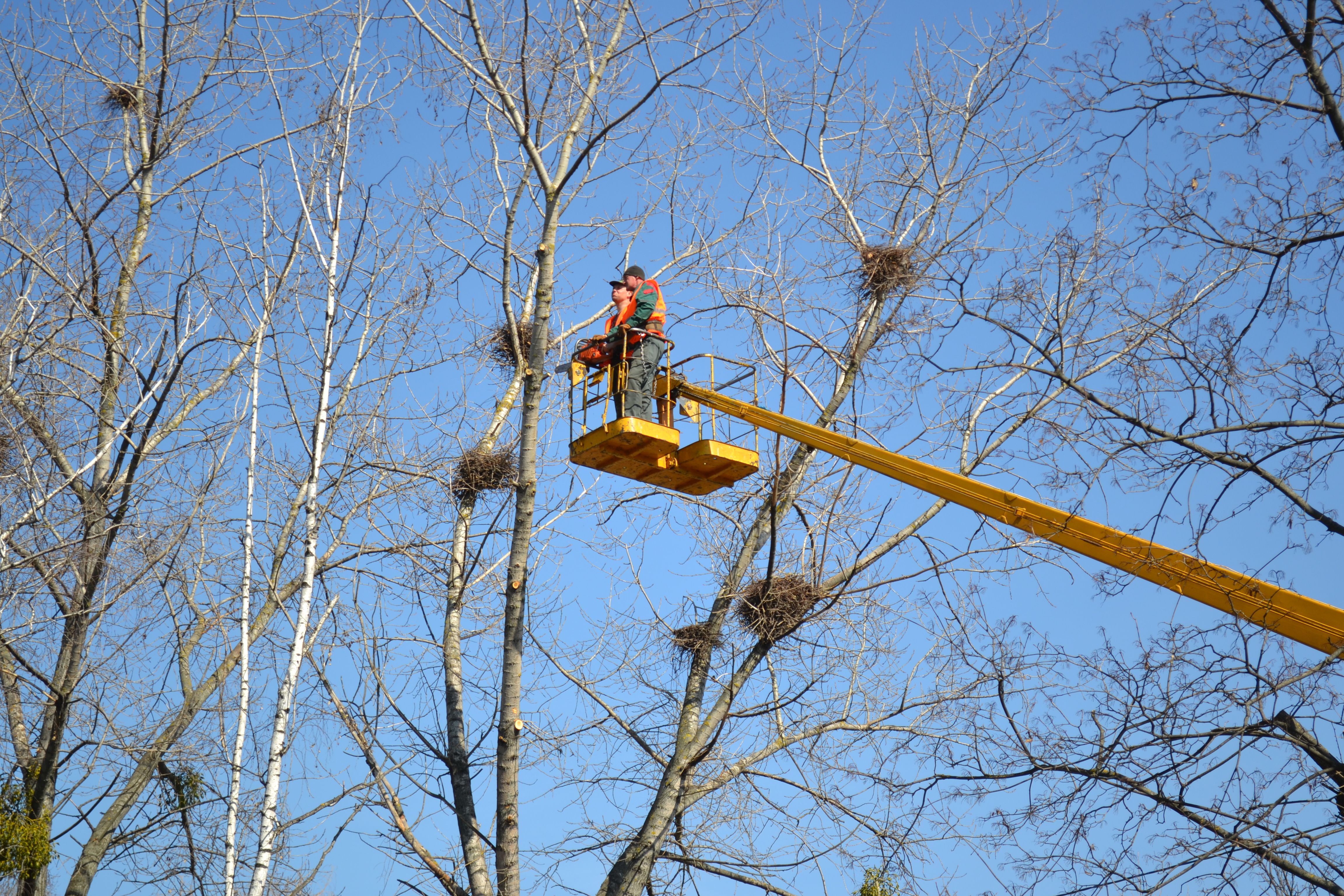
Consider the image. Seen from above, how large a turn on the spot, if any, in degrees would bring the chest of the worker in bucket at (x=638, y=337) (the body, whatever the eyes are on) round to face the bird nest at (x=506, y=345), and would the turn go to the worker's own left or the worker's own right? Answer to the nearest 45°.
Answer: approximately 45° to the worker's own right

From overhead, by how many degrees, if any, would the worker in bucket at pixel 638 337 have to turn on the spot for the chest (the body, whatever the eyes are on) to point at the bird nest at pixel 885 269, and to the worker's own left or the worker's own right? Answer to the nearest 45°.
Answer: approximately 135° to the worker's own right

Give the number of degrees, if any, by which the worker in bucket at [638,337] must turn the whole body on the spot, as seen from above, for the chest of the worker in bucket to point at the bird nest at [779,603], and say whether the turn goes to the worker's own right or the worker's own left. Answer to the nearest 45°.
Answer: approximately 135° to the worker's own right

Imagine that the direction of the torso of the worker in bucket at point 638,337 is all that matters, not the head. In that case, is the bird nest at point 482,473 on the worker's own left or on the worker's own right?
on the worker's own right

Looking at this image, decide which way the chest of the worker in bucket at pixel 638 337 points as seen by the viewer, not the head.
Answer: to the viewer's left
